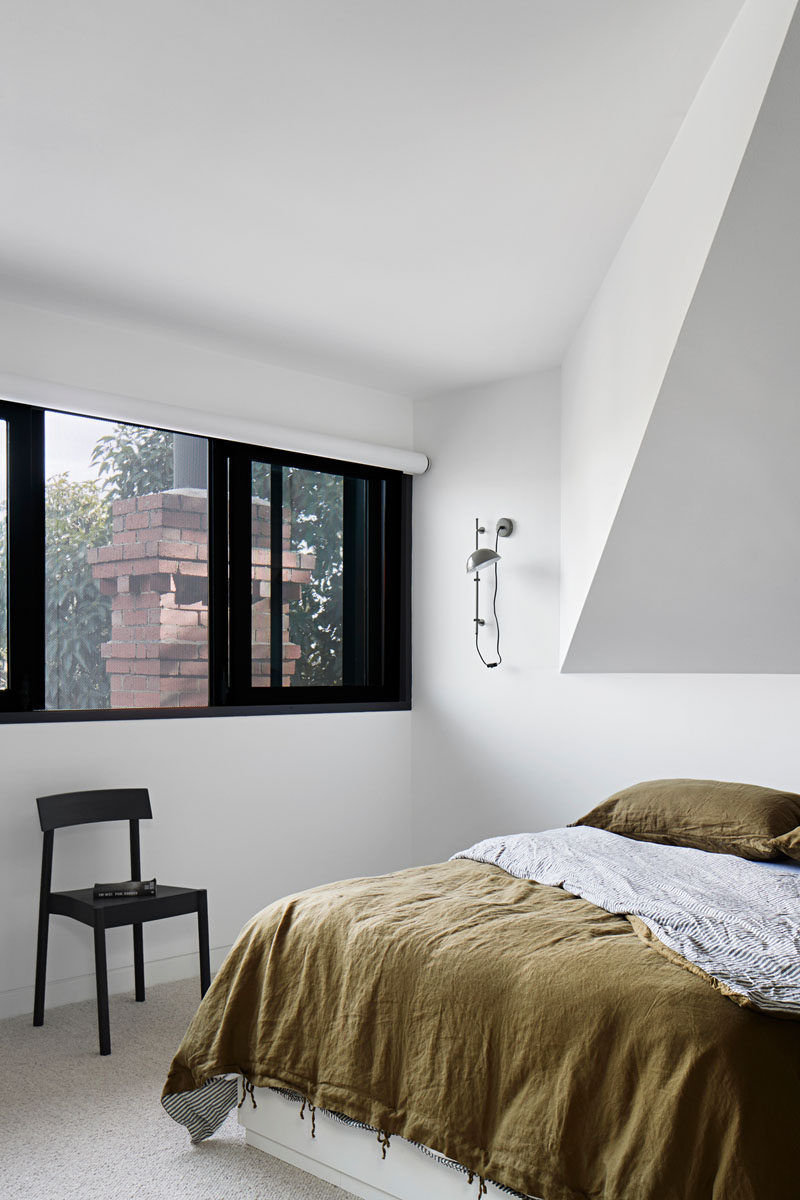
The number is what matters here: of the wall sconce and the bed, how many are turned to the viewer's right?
0

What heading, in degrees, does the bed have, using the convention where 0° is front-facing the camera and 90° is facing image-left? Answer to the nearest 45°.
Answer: approximately 45°

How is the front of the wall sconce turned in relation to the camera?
facing the viewer and to the left of the viewer

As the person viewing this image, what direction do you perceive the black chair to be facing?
facing the viewer and to the right of the viewer

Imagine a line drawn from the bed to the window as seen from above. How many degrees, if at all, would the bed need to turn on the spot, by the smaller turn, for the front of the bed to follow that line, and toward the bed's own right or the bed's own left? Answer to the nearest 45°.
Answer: approximately 90° to the bed's own right

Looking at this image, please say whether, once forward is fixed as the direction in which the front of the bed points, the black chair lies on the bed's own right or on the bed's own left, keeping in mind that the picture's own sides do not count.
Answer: on the bed's own right

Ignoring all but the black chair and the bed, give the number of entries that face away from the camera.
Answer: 0
